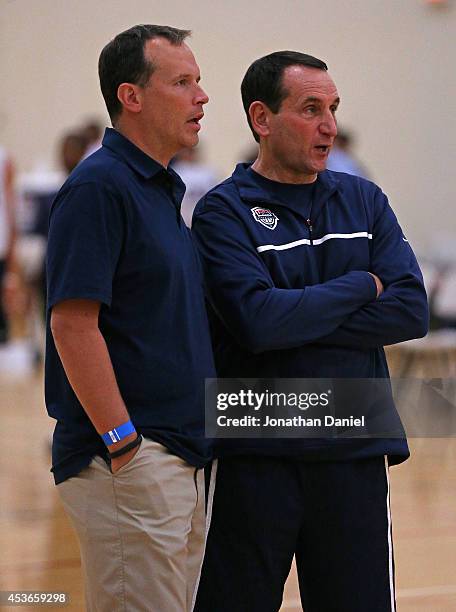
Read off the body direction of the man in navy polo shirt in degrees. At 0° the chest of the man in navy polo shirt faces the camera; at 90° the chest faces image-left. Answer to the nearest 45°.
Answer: approximately 270°

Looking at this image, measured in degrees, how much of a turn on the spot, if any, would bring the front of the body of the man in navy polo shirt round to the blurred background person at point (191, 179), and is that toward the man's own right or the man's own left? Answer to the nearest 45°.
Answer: approximately 90° to the man's own left
